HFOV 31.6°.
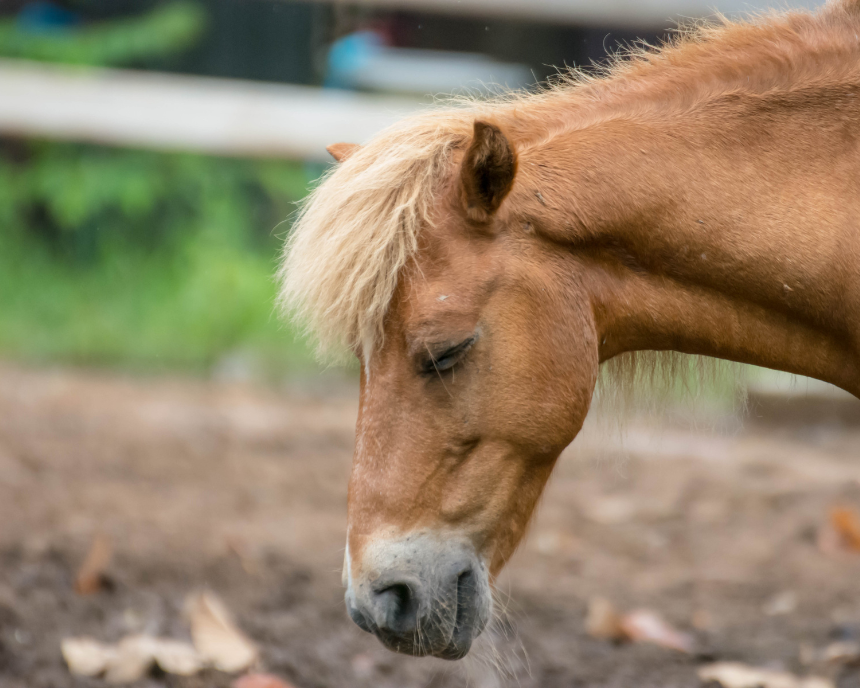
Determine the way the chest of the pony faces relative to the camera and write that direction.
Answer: to the viewer's left

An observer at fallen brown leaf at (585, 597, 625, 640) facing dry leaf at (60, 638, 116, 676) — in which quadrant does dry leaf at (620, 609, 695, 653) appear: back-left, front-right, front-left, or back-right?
back-left

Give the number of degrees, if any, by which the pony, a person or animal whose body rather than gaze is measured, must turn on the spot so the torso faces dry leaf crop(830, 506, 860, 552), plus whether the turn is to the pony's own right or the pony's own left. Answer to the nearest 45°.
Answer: approximately 135° to the pony's own right
